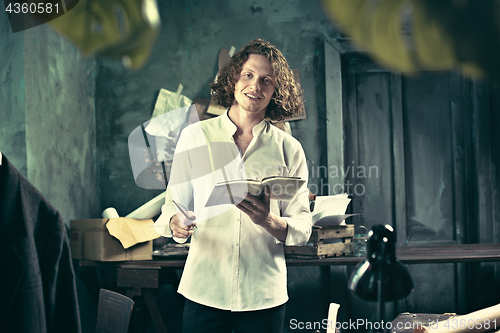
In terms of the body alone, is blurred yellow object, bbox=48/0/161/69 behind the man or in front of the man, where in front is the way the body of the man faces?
in front

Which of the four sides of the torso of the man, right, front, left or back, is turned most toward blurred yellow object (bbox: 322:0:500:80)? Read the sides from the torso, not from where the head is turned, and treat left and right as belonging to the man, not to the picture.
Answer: front

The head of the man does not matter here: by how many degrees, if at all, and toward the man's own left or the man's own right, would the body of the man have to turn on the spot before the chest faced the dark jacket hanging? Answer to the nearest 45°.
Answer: approximately 45° to the man's own right

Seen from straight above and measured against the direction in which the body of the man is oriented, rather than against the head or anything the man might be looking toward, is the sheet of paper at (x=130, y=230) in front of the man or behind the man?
behind

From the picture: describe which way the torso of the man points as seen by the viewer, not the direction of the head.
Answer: toward the camera

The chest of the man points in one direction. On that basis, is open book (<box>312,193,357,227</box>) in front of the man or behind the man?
behind

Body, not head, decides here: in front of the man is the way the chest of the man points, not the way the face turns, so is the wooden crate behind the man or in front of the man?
behind

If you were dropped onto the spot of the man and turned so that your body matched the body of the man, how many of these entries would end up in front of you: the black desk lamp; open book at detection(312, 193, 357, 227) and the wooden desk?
1

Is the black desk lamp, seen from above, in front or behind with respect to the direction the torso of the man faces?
in front

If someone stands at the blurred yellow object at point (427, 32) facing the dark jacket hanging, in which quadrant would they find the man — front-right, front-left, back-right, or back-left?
front-right

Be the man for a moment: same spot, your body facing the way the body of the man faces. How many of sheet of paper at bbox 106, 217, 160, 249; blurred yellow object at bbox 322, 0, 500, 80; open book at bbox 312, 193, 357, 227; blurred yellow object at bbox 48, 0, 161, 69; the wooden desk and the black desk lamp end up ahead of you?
3
